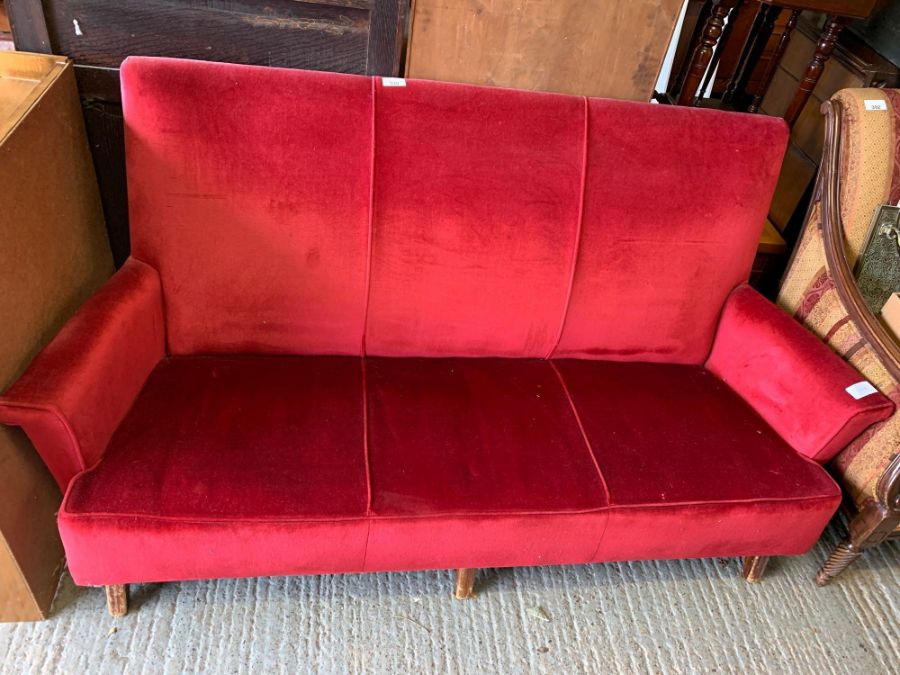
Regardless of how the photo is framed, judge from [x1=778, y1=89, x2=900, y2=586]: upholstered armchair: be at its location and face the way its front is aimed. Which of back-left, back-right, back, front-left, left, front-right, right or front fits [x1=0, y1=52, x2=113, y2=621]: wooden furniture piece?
right

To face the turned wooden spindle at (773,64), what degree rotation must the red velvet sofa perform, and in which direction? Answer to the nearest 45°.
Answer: approximately 135° to its left

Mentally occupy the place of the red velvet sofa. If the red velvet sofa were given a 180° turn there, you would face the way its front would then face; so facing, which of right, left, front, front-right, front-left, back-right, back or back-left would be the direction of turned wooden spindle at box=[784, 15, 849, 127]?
front-right

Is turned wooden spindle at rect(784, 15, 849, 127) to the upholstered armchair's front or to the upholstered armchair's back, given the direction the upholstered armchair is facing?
to the back

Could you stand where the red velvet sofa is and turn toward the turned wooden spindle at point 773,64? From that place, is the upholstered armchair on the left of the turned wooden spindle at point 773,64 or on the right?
right

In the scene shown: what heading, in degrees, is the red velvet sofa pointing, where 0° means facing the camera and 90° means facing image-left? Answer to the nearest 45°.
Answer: approximately 0°

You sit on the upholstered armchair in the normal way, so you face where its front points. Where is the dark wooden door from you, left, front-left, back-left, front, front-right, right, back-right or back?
right
